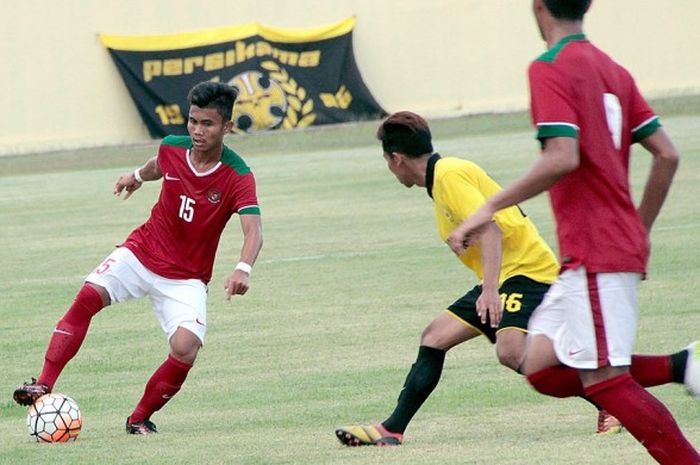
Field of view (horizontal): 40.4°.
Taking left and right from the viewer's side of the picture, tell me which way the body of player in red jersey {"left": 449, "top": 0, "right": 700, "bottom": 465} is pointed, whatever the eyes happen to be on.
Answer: facing away from the viewer and to the left of the viewer

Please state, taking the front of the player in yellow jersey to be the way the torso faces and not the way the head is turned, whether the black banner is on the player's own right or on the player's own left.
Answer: on the player's own right

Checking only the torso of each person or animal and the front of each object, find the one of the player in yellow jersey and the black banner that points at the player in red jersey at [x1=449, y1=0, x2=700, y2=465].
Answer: the black banner

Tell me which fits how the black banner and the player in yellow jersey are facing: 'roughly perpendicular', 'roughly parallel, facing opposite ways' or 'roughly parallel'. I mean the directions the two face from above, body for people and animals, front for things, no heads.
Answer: roughly perpendicular

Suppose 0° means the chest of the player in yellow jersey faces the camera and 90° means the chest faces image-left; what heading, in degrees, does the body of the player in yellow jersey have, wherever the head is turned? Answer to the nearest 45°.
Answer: approximately 90°

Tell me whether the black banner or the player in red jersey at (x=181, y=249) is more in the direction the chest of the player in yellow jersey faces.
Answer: the player in red jersey

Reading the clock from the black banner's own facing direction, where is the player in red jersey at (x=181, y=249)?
The player in red jersey is roughly at 12 o'clock from the black banner.

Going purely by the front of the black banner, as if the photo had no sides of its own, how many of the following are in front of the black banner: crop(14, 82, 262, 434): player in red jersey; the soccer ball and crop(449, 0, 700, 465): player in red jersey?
3

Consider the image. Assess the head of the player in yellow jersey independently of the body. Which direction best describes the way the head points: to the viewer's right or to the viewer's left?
to the viewer's left

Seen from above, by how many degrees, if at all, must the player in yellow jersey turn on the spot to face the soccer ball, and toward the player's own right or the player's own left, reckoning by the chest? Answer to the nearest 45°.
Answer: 0° — they already face it

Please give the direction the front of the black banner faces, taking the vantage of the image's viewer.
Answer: facing the viewer
